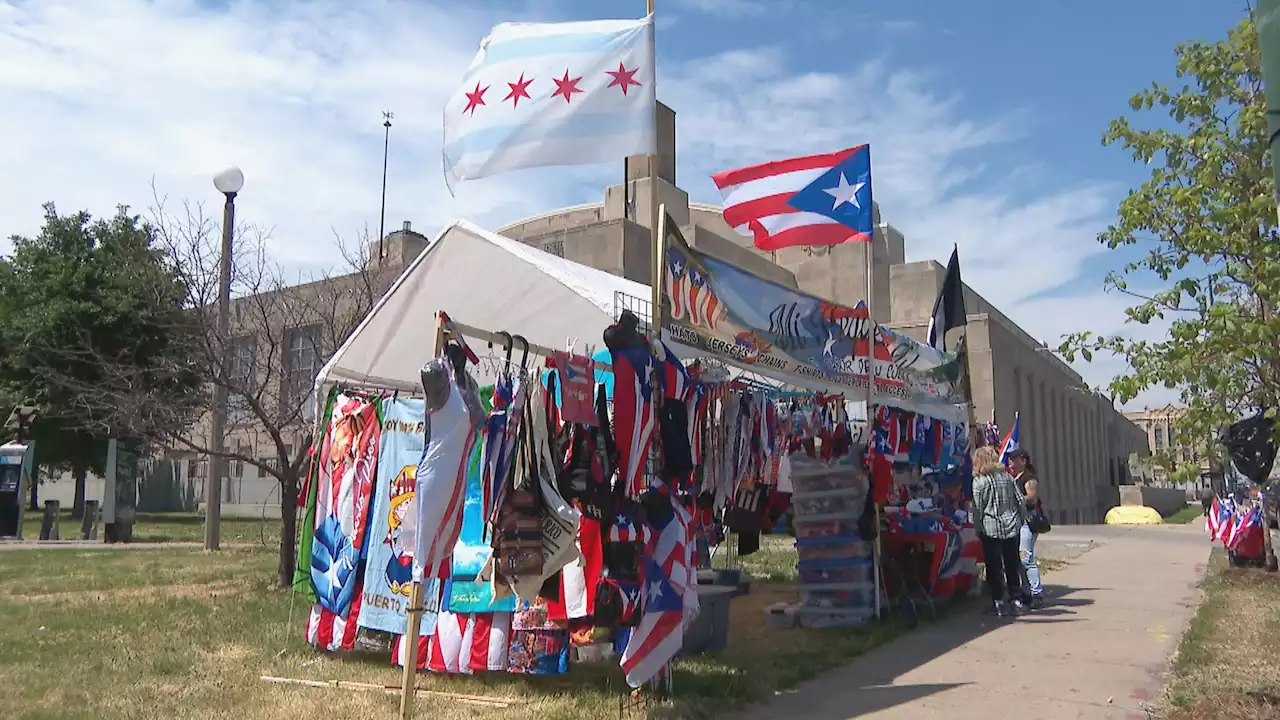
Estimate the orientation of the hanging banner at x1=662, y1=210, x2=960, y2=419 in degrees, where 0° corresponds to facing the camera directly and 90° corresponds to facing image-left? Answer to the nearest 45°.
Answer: approximately 315°

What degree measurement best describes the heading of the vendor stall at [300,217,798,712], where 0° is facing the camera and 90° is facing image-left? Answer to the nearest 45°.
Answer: approximately 315°

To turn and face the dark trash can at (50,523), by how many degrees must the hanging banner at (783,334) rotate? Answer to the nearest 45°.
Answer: approximately 180°

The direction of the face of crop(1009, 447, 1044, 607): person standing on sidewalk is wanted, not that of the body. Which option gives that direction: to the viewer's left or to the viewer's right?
to the viewer's left

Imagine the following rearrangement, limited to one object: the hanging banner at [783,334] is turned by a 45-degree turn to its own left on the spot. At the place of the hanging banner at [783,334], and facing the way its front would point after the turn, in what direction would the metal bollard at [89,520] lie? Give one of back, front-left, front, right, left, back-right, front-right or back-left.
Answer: back-left

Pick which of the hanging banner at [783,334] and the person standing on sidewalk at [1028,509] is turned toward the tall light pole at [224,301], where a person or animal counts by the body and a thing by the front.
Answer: the person standing on sidewalk

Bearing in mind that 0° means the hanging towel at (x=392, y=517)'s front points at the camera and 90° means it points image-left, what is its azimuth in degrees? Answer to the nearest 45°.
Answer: approximately 0°
